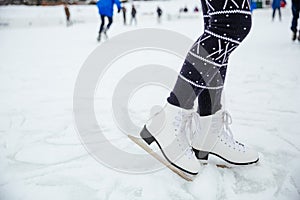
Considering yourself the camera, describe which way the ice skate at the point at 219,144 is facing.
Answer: facing to the right of the viewer
